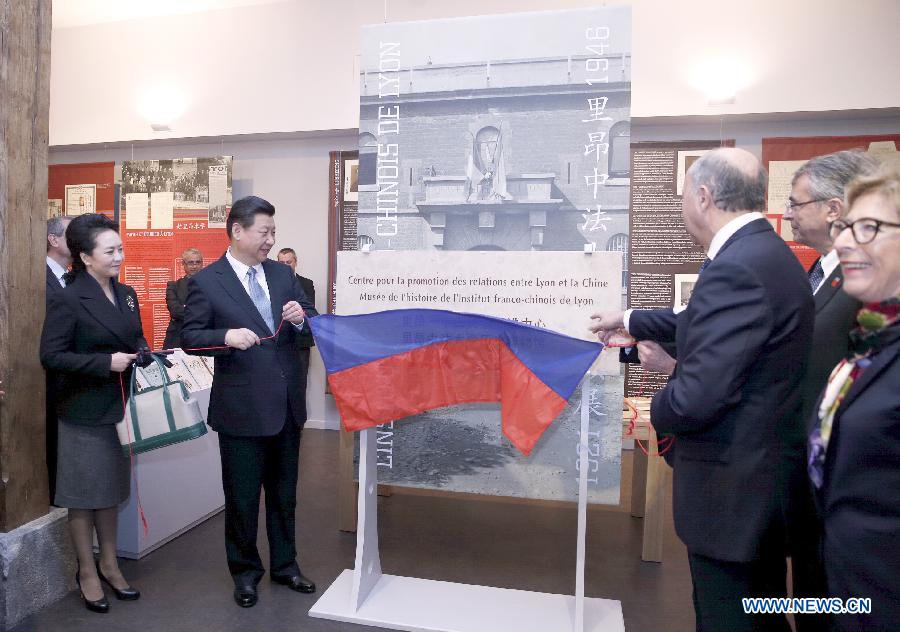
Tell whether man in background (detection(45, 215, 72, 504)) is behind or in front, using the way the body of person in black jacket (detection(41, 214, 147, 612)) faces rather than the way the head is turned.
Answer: behind

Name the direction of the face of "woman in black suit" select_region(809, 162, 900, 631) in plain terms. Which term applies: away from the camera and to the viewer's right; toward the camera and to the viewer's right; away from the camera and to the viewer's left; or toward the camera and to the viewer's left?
toward the camera and to the viewer's left

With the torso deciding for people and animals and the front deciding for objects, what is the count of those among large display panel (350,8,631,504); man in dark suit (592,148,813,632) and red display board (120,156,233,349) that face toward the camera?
2

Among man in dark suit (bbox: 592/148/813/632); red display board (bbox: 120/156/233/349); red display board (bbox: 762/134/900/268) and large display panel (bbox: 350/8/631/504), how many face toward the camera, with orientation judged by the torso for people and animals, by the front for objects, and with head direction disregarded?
3

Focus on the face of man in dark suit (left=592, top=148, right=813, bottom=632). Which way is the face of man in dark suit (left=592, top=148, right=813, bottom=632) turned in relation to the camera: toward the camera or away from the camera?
away from the camera

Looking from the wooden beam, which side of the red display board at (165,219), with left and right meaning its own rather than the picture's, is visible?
front

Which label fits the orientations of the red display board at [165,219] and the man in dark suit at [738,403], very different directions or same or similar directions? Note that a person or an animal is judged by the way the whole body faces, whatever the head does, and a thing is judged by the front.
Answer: very different directions

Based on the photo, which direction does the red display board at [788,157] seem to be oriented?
toward the camera

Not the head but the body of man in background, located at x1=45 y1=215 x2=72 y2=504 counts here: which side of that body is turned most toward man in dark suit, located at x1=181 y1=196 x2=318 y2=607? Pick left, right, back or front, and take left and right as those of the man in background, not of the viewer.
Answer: front

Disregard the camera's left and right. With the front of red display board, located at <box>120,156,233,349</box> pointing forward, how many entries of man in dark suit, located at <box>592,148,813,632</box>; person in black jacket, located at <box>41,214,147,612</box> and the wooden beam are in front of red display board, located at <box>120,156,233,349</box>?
3

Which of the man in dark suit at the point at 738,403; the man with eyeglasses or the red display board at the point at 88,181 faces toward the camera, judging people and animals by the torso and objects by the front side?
the red display board

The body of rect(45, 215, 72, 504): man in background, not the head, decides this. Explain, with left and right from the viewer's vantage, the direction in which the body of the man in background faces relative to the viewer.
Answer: facing the viewer and to the right of the viewer

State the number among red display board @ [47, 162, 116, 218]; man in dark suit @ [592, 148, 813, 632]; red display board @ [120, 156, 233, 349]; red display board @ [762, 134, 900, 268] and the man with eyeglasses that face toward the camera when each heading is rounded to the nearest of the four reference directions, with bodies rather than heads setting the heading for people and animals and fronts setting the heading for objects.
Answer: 3

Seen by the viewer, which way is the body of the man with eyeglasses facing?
to the viewer's left
